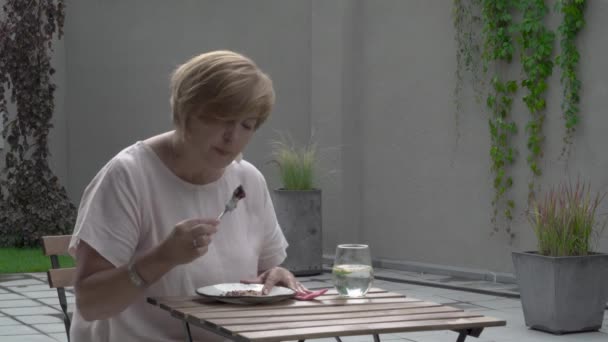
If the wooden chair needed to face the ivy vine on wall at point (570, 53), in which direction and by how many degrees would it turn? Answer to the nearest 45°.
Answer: approximately 90° to its left

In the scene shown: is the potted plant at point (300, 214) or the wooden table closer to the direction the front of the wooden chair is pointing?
the wooden table

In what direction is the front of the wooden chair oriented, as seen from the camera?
facing the viewer and to the right of the viewer

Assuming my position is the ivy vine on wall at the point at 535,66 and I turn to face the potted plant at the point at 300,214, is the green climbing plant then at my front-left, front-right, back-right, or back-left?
front-right

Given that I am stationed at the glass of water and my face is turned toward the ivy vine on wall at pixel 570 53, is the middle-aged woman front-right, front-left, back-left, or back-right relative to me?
back-left

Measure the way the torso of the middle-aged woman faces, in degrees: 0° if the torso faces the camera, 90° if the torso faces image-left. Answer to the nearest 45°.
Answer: approximately 315°

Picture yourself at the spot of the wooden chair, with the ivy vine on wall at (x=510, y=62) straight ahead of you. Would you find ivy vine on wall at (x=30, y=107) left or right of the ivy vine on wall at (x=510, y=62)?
left

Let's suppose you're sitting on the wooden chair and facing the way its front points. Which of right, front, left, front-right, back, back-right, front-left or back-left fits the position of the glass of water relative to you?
front

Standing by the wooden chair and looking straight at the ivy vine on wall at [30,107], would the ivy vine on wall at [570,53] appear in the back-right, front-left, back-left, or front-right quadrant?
front-right

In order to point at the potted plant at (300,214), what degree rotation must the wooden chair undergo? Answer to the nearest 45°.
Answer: approximately 90° to its left

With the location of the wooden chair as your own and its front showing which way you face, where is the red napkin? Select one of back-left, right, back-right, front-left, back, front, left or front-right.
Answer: front

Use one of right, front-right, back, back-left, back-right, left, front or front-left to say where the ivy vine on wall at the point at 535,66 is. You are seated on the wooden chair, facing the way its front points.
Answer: left

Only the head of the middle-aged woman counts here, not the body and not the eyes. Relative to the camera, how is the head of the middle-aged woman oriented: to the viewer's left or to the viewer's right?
to the viewer's right

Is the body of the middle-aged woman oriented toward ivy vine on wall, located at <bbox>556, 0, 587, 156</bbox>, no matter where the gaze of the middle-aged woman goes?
no

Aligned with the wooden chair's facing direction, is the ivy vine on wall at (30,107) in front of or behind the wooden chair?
behind

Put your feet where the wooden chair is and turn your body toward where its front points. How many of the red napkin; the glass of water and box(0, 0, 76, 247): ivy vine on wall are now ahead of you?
2
